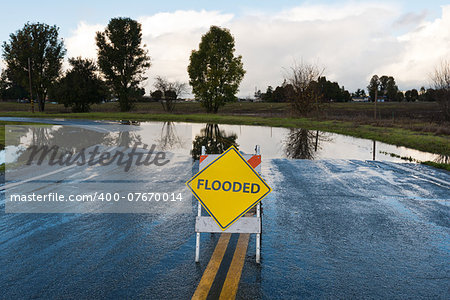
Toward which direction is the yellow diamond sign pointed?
toward the camera
